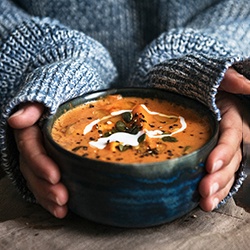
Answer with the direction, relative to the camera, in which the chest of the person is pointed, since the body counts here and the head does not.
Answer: toward the camera
